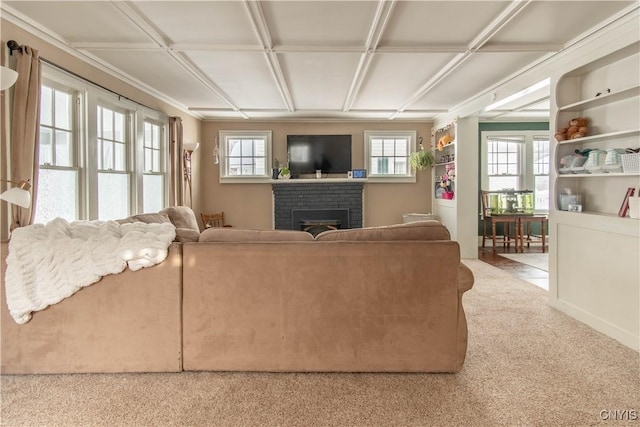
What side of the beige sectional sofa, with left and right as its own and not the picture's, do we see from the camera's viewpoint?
back

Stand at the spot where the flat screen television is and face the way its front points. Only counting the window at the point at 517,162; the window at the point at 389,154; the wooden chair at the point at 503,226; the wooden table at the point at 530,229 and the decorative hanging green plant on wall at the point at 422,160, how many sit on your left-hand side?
5

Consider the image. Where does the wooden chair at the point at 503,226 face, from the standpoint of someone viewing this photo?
facing to the right of the viewer

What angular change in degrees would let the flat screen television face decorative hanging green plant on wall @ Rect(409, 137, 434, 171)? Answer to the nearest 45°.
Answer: approximately 90° to its left

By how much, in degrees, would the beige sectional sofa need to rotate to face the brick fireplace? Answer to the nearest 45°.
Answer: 0° — it already faces it

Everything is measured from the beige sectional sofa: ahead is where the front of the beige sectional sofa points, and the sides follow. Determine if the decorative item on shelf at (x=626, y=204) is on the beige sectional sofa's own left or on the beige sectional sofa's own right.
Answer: on the beige sectional sofa's own right

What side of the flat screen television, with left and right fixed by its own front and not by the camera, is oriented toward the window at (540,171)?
left

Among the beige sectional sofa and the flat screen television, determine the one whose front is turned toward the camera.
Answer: the flat screen television

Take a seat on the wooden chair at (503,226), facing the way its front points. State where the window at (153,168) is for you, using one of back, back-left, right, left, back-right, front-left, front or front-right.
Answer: back-right

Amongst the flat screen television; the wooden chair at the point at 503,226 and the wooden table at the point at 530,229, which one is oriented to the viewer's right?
the wooden chair at the point at 503,226

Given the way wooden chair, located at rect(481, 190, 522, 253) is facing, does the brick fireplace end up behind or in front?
behind

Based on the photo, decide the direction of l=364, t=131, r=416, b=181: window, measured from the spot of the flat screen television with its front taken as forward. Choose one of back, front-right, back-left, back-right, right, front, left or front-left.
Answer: left

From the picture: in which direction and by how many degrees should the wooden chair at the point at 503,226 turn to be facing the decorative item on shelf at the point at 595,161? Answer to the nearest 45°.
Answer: approximately 90° to its right
